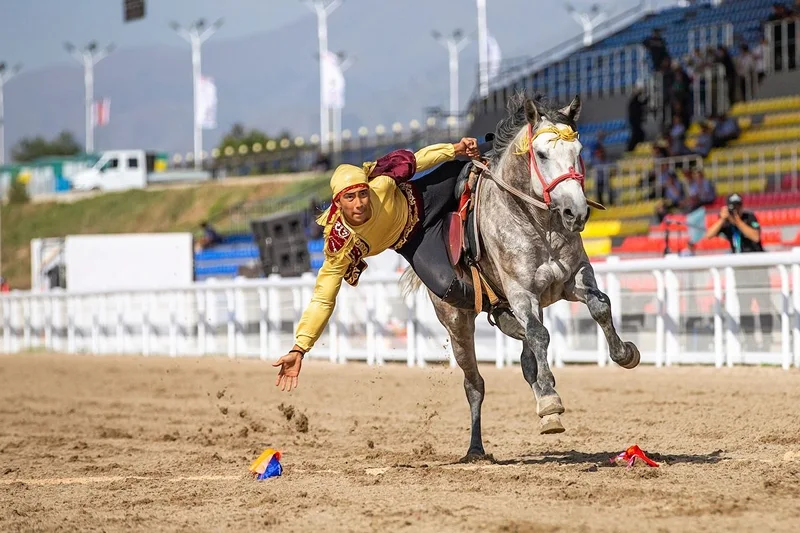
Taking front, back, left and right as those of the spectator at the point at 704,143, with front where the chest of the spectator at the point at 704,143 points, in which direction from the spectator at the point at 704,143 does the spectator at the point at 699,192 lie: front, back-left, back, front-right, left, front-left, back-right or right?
front-left

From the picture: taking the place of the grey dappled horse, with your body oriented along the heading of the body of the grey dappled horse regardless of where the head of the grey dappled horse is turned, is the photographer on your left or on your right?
on your left

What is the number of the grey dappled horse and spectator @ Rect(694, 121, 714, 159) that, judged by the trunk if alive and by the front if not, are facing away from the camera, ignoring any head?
0

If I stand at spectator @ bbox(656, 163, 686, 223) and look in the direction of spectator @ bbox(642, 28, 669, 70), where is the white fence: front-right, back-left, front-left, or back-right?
back-left

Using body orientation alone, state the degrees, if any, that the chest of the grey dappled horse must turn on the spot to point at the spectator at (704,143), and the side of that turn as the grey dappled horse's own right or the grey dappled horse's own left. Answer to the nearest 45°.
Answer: approximately 135° to the grey dappled horse's own left

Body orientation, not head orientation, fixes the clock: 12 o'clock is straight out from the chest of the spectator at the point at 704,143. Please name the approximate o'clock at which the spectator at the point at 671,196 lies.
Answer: the spectator at the point at 671,196 is roughly at 11 o'clock from the spectator at the point at 704,143.

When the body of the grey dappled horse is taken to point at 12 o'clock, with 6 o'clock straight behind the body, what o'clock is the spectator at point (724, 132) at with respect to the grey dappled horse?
The spectator is roughly at 8 o'clock from the grey dappled horse.

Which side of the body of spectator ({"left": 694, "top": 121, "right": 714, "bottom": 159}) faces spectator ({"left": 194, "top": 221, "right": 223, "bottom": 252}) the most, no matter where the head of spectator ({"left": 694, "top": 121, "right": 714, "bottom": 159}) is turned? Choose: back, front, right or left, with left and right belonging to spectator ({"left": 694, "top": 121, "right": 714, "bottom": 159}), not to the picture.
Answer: right

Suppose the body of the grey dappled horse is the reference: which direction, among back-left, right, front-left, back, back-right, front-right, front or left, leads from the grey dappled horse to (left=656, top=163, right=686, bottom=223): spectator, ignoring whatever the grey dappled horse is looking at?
back-left

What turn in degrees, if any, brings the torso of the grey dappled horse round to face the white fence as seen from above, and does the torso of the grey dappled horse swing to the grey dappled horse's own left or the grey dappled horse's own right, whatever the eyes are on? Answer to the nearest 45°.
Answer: approximately 135° to the grey dappled horse's own left

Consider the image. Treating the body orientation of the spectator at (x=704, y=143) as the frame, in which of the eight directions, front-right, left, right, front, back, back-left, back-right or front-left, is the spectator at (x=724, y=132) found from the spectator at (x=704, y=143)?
back

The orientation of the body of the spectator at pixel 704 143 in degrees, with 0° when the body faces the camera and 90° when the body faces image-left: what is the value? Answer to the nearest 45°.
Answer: approximately 45°

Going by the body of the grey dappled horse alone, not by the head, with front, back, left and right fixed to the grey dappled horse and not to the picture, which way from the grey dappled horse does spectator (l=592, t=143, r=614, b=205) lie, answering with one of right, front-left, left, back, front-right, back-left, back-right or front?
back-left

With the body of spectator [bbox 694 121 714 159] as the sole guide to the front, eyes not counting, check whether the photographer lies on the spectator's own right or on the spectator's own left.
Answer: on the spectator's own left

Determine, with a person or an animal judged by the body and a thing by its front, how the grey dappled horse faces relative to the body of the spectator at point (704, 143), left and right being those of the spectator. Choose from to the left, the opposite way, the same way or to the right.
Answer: to the left

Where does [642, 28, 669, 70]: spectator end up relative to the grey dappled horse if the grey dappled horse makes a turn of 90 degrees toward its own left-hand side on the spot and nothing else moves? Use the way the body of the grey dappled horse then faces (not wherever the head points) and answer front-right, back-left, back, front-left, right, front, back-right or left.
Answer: front-left

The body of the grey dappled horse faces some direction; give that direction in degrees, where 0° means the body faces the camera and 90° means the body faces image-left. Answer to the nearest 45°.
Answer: approximately 315°
